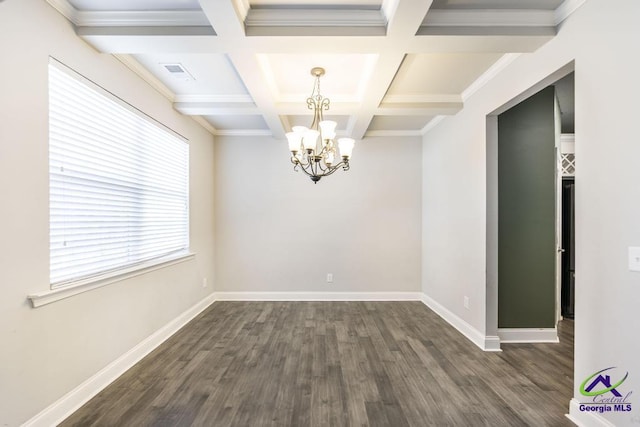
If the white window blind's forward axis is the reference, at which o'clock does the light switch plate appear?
The light switch plate is roughly at 12 o'clock from the white window blind.

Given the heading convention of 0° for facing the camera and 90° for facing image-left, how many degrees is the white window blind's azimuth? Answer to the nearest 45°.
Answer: approximately 315°
